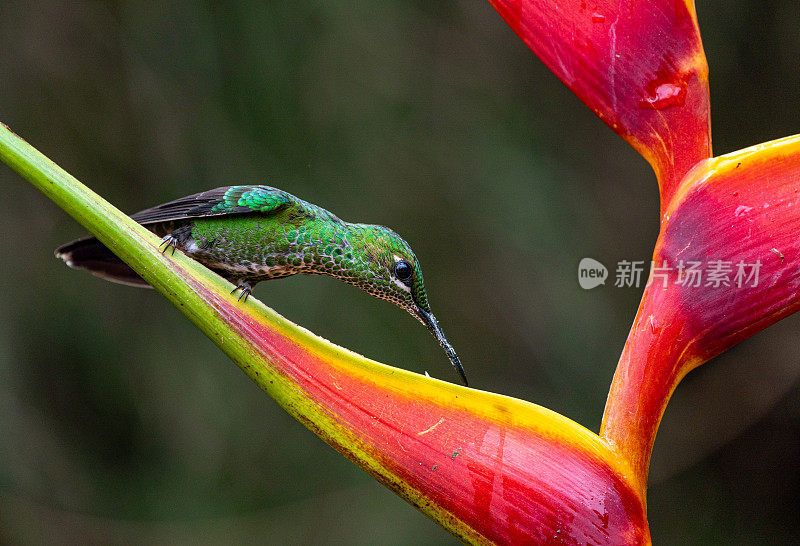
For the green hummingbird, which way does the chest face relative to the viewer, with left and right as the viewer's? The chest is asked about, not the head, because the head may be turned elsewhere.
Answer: facing to the right of the viewer
